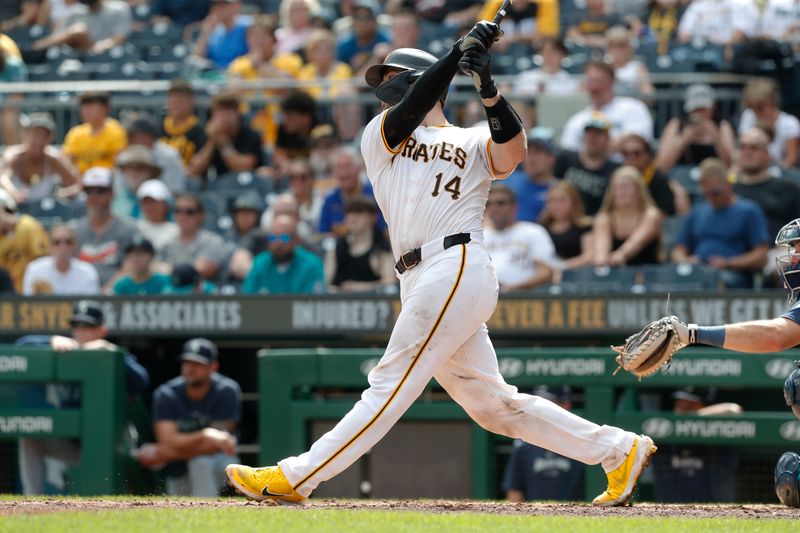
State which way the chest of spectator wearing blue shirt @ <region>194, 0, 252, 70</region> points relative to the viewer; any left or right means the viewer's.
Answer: facing the viewer

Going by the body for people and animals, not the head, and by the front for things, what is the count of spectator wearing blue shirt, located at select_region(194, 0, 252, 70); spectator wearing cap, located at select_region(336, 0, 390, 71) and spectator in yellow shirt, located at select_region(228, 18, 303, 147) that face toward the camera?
3

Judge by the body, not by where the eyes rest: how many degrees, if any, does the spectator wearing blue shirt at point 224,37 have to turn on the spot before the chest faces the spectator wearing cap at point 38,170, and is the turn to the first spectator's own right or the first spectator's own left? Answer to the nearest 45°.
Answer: approximately 45° to the first spectator's own right

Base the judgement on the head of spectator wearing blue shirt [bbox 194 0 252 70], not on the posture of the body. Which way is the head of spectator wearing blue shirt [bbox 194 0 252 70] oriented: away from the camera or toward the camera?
toward the camera

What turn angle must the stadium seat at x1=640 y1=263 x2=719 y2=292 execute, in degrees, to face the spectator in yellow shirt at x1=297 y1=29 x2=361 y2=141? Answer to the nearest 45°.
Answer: approximately 135° to its right

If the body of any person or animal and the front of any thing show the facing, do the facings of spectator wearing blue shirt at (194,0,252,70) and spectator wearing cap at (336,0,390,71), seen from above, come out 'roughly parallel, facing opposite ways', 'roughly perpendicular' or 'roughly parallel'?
roughly parallel

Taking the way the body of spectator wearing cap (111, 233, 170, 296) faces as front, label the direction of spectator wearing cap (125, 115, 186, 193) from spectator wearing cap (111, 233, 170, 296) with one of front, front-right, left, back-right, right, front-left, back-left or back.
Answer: back

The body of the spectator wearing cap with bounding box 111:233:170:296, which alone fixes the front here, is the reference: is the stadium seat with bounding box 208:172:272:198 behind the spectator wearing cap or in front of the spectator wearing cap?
behind

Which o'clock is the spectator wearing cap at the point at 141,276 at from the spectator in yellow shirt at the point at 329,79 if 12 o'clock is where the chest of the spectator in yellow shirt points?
The spectator wearing cap is roughly at 1 o'clock from the spectator in yellow shirt.

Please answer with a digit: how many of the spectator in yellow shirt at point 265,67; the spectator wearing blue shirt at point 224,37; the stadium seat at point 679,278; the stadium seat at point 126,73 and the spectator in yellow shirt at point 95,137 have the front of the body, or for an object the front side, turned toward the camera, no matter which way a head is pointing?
5

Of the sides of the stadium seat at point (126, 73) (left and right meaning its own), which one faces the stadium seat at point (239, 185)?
front

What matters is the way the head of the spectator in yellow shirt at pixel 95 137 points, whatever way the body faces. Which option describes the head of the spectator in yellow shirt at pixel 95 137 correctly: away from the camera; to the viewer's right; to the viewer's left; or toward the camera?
toward the camera

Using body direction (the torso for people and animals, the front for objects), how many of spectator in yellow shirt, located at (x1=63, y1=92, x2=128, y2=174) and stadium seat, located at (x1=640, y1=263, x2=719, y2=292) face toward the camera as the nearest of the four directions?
2

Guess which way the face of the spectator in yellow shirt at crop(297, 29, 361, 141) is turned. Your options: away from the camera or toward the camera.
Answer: toward the camera

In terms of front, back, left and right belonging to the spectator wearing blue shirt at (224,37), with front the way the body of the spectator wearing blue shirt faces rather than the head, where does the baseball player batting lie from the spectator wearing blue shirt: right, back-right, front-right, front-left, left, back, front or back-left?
front

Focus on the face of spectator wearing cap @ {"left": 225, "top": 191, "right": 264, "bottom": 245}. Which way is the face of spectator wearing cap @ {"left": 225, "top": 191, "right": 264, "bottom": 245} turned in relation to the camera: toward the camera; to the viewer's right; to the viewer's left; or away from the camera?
toward the camera
